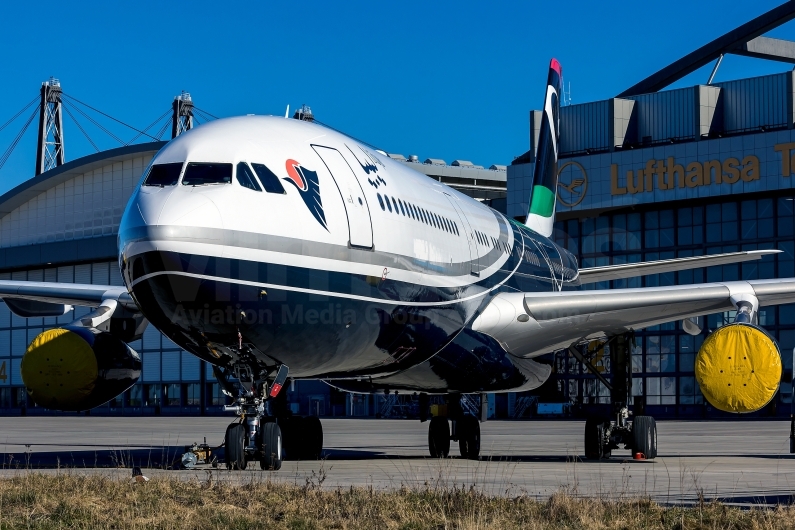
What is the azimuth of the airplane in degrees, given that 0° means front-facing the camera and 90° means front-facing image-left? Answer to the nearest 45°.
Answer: approximately 45°
